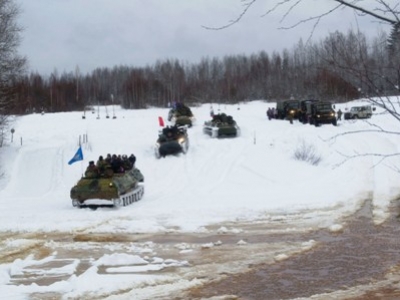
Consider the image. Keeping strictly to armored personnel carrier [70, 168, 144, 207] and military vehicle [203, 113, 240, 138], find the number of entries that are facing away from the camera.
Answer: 0

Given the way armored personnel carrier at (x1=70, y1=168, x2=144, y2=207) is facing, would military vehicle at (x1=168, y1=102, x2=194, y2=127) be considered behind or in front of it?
behind

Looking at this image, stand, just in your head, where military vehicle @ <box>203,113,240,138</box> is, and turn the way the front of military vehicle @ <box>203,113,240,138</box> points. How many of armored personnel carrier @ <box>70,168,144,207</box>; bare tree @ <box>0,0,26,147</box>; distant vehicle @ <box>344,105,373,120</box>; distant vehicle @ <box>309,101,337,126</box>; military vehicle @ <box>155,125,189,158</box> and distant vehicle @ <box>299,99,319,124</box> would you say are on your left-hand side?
3

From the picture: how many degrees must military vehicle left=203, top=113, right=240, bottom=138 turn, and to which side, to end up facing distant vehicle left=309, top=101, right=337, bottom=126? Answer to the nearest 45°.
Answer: approximately 90° to its left

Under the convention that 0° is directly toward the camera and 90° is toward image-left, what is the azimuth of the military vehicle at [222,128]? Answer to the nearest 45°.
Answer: approximately 315°
